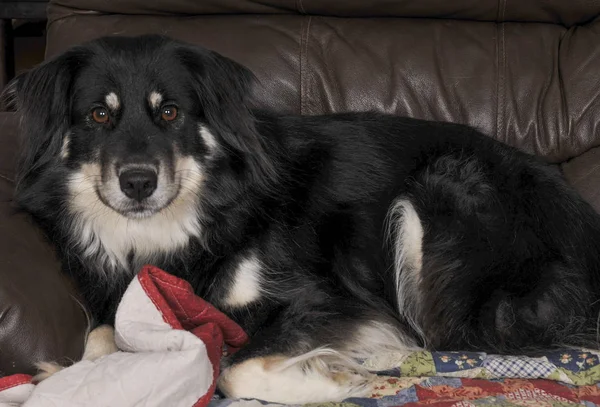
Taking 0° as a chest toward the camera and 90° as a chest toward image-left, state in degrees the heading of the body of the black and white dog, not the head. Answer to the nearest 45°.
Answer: approximately 45°

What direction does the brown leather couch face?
toward the camera
